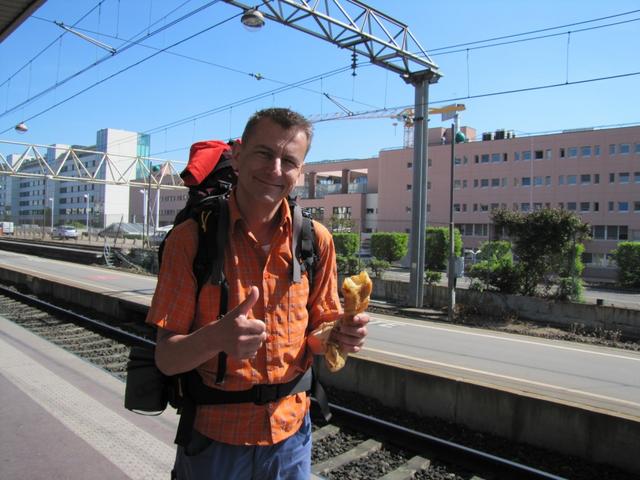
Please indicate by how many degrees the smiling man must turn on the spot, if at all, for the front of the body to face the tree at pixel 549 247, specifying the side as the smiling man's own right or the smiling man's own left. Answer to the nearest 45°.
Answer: approximately 90° to the smiling man's own left

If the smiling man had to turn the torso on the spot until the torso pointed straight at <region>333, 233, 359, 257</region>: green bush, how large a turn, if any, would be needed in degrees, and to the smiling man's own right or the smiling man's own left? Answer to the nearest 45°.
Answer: approximately 135° to the smiling man's own left

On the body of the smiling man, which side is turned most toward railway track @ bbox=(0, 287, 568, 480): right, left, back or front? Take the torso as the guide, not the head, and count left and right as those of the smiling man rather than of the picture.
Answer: back

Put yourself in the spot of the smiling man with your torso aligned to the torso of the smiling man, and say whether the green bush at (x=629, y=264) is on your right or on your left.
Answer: on your left

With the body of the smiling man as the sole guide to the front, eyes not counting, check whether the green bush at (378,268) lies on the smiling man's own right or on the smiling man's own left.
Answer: on the smiling man's own left

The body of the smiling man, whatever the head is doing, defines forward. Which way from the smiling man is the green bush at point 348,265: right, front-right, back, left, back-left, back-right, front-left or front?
back-left

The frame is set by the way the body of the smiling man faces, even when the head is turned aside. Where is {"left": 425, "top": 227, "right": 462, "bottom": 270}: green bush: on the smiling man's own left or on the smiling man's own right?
on the smiling man's own left

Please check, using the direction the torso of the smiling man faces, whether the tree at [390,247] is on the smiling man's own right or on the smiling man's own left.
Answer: on the smiling man's own left

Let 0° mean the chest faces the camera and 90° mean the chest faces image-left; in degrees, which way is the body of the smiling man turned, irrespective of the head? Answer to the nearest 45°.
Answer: approximately 315°
